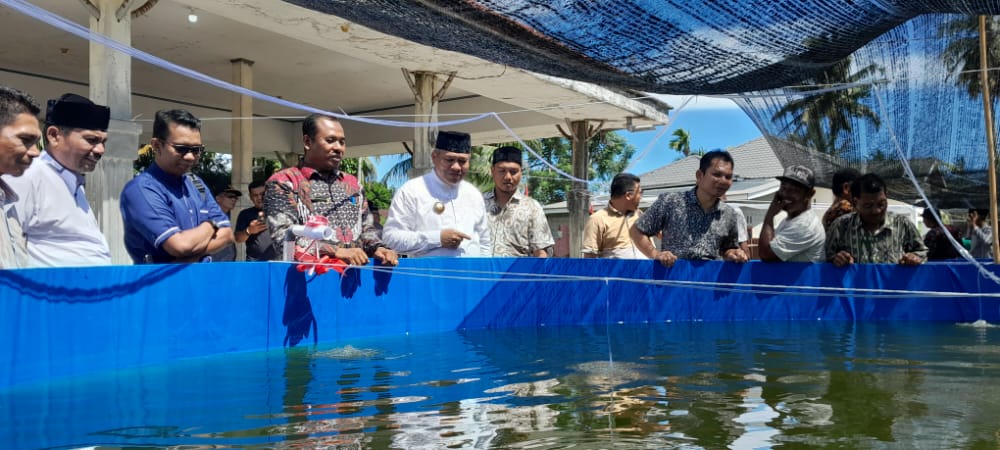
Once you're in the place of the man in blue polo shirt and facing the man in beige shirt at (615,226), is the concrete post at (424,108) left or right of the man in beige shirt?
left

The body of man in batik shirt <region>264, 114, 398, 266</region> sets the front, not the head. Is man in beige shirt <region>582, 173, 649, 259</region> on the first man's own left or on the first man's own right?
on the first man's own left

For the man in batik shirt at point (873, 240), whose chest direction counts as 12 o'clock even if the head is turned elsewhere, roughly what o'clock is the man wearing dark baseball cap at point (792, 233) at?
The man wearing dark baseball cap is roughly at 2 o'clock from the man in batik shirt.

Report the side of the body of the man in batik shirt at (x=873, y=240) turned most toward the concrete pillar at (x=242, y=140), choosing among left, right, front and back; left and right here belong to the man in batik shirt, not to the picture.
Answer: right
